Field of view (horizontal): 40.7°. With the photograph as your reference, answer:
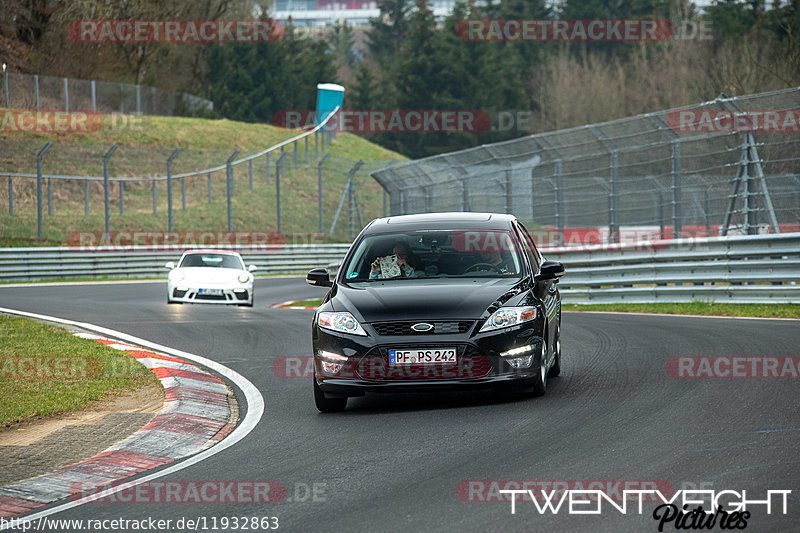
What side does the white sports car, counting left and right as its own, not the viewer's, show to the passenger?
front

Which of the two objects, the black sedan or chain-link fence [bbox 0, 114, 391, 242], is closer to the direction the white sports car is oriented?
the black sedan

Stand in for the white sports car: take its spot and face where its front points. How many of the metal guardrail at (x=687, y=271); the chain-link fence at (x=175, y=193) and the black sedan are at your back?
1

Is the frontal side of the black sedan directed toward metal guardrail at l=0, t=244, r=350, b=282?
no

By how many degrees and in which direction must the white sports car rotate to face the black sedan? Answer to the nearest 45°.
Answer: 0° — it already faces it

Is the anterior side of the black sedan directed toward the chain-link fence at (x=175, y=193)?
no

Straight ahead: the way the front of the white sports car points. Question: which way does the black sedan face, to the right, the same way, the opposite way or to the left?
the same way

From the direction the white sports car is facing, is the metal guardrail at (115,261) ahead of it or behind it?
behind

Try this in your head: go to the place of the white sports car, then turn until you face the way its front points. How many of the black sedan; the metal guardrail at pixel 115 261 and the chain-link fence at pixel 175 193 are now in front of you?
1

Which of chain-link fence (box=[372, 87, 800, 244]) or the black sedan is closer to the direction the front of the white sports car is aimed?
the black sedan

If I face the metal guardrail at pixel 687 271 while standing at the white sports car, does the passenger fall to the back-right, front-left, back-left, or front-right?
front-right

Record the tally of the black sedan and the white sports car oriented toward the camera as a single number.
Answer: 2

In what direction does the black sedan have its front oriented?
toward the camera

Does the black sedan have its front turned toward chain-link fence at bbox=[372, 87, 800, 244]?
no

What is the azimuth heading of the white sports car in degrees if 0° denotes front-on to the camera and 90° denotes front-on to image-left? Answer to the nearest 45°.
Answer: approximately 0°

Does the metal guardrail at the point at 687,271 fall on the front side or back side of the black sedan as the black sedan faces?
on the back side

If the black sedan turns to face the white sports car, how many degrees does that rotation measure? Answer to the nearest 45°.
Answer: approximately 180°
